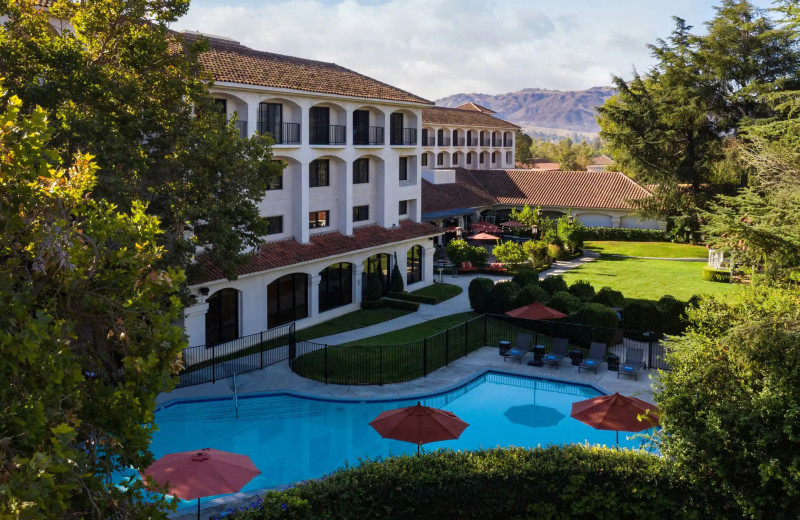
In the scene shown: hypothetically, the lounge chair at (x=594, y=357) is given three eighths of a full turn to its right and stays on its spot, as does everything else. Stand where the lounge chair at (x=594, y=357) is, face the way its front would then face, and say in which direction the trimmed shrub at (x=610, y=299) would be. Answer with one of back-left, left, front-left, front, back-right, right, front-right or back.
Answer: front

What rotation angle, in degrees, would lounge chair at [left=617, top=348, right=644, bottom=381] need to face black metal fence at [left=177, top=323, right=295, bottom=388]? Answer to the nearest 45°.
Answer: approximately 45° to its right

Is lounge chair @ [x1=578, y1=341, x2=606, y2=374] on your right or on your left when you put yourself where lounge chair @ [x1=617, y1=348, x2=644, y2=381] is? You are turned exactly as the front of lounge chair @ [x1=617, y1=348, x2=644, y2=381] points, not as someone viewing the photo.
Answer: on your right

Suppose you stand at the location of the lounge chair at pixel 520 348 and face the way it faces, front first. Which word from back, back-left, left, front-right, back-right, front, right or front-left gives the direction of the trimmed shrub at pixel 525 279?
back-right

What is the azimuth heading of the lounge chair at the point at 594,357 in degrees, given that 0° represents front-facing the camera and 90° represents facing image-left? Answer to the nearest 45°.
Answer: approximately 45°

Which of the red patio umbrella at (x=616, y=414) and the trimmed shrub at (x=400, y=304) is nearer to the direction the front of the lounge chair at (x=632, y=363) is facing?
the red patio umbrella

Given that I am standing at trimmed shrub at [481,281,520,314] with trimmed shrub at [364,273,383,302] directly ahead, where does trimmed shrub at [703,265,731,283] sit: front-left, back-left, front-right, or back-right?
back-right

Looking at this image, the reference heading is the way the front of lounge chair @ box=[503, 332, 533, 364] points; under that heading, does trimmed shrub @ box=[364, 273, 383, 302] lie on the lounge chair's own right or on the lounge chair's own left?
on the lounge chair's own right

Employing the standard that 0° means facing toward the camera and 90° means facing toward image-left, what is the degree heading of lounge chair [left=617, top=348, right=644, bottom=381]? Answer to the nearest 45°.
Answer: approximately 45°

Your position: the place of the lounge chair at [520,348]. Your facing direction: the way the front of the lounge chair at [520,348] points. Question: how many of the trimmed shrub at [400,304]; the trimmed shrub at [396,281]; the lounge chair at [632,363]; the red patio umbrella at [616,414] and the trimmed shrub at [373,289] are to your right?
3

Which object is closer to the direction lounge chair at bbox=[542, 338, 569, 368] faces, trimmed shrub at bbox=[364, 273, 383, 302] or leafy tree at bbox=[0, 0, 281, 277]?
the leafy tree

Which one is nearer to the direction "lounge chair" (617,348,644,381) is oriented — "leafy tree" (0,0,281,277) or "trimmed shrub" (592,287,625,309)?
the leafy tree
